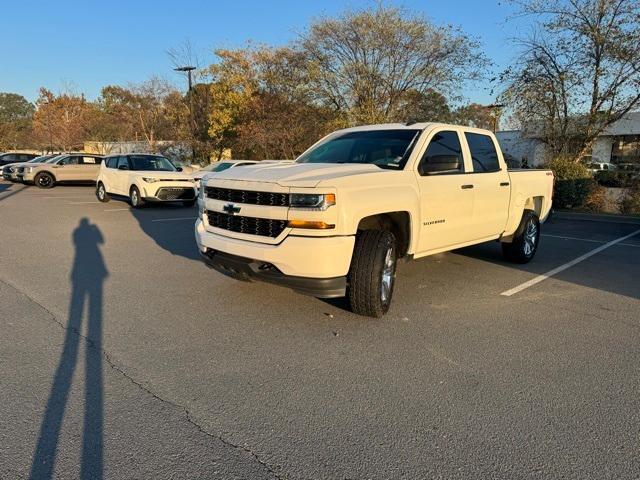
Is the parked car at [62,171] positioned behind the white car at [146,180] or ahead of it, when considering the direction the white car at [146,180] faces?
behind

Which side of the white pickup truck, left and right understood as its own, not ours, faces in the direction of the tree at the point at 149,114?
right

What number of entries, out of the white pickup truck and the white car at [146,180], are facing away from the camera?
0

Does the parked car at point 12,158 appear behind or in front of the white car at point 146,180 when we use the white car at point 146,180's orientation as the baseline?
behind

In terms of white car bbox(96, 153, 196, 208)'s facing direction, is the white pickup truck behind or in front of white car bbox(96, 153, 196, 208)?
in front

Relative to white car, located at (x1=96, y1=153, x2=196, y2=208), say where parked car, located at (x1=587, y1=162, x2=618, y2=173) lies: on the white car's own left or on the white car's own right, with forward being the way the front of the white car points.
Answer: on the white car's own left

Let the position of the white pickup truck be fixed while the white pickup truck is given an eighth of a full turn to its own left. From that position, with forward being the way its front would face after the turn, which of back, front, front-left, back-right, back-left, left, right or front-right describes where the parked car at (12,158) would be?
back-right

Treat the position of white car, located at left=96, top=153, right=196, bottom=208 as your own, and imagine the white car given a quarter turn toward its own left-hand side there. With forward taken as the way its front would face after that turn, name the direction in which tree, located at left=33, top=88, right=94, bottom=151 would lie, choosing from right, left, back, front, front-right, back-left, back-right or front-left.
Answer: front-left

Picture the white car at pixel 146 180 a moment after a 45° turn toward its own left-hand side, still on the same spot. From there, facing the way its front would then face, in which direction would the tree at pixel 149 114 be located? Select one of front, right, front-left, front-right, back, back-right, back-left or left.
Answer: left

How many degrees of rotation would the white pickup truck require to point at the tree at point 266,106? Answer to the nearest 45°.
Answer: approximately 135° to its right

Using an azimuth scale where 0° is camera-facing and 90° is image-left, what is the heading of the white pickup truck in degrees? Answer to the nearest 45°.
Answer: approximately 45°

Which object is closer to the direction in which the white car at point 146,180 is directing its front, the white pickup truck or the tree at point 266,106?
the white pickup truck

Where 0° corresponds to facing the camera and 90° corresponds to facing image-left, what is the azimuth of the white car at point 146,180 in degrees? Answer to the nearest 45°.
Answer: approximately 315°
